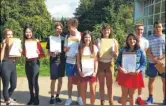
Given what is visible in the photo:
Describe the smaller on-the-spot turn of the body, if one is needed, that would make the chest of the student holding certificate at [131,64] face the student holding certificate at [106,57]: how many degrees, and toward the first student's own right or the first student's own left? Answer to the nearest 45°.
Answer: approximately 135° to the first student's own right

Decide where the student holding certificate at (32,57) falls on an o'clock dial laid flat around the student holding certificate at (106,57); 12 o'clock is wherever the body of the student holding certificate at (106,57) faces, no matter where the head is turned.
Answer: the student holding certificate at (32,57) is roughly at 3 o'clock from the student holding certificate at (106,57).

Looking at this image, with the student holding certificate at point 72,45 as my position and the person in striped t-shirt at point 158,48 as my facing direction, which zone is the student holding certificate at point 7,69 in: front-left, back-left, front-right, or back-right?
back-right

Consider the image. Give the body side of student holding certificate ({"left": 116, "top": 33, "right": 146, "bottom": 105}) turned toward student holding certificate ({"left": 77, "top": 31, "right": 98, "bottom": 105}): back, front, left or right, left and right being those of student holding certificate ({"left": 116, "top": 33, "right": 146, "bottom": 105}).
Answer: right

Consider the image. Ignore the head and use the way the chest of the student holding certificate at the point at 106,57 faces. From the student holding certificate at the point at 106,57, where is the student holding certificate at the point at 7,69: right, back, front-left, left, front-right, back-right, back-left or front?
right
